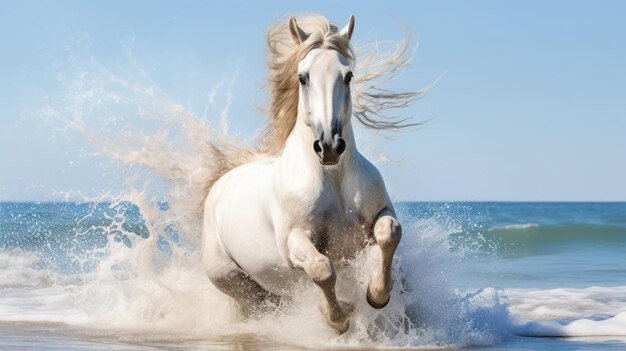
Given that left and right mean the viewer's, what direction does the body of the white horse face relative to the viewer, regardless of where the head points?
facing the viewer and to the right of the viewer
